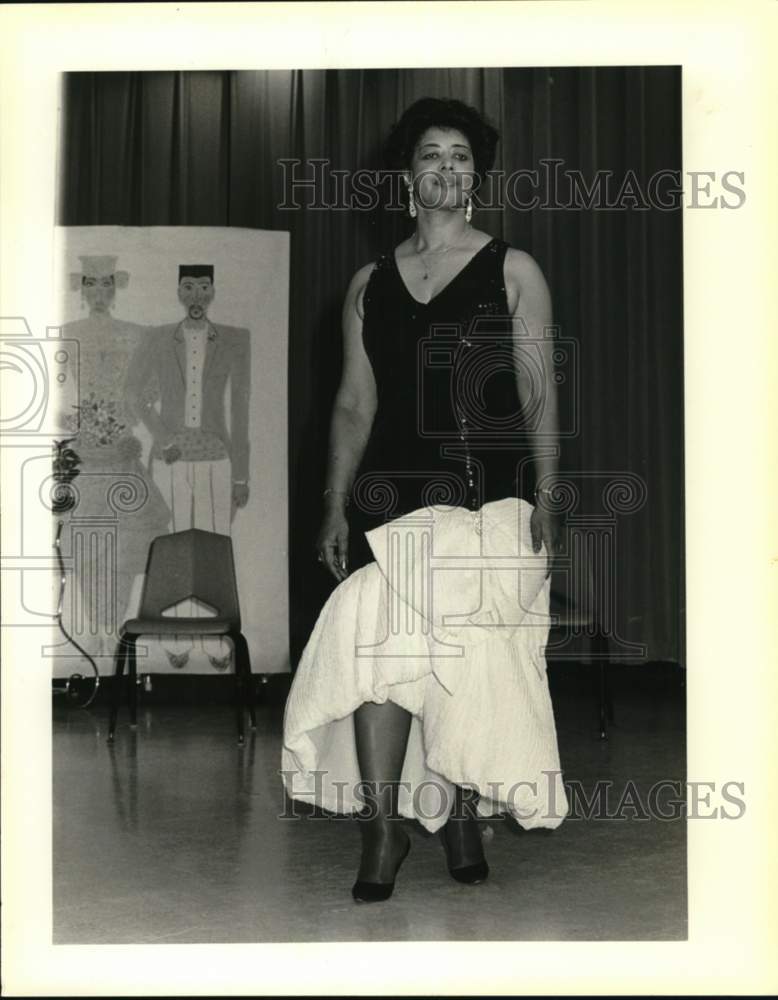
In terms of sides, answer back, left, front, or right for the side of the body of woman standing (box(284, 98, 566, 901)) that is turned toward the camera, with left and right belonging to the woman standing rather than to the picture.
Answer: front

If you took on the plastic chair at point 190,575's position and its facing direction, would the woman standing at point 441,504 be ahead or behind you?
ahead

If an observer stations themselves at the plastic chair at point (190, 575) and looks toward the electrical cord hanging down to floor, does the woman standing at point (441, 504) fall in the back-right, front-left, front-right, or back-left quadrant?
back-left

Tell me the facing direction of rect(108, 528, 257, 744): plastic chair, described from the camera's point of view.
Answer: facing the viewer

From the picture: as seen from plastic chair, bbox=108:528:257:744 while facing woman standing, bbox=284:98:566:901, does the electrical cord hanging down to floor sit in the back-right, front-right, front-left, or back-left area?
back-right

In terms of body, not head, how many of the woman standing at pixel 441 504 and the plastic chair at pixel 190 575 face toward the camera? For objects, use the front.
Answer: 2
